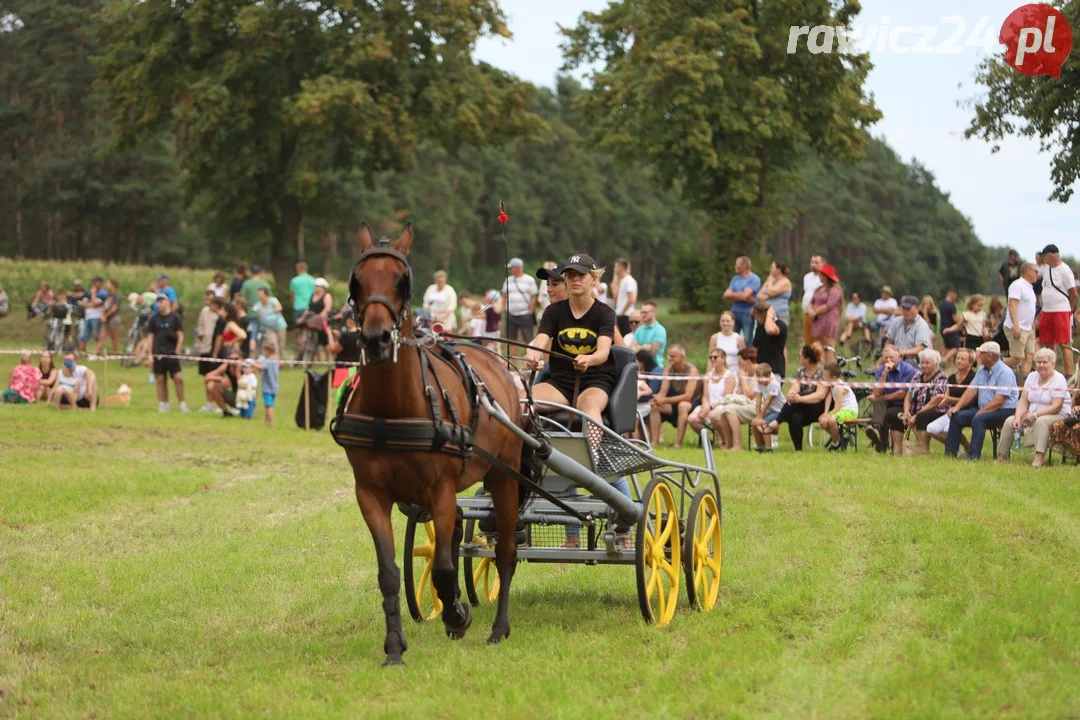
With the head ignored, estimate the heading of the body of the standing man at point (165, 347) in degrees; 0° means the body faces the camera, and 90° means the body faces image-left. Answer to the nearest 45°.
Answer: approximately 0°

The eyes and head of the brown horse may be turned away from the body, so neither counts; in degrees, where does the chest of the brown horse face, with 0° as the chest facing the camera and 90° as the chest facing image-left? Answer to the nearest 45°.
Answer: approximately 45°

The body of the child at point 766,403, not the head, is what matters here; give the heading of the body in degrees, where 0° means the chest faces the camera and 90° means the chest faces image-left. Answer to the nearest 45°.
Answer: approximately 45°

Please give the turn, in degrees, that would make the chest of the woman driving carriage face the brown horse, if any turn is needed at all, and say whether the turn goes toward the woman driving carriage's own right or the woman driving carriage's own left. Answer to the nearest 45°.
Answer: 0° — they already face it

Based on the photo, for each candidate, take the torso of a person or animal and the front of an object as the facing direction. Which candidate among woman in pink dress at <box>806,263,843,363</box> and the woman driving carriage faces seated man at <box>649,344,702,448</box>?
the woman in pink dress

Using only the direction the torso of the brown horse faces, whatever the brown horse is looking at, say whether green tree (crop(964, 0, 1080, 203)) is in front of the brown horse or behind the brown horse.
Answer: behind

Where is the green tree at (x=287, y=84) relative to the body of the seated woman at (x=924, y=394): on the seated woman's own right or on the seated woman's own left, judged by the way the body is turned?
on the seated woman's own right

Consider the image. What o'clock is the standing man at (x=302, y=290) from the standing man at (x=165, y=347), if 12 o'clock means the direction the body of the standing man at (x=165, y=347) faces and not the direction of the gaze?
the standing man at (x=302, y=290) is roughly at 7 o'clock from the standing man at (x=165, y=347).

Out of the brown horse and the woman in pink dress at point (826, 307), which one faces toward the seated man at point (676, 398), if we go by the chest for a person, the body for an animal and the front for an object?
the woman in pink dress

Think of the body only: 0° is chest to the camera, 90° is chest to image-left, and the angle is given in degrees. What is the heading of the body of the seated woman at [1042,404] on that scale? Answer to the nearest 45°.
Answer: approximately 45°

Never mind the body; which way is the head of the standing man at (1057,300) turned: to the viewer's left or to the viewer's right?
to the viewer's left
